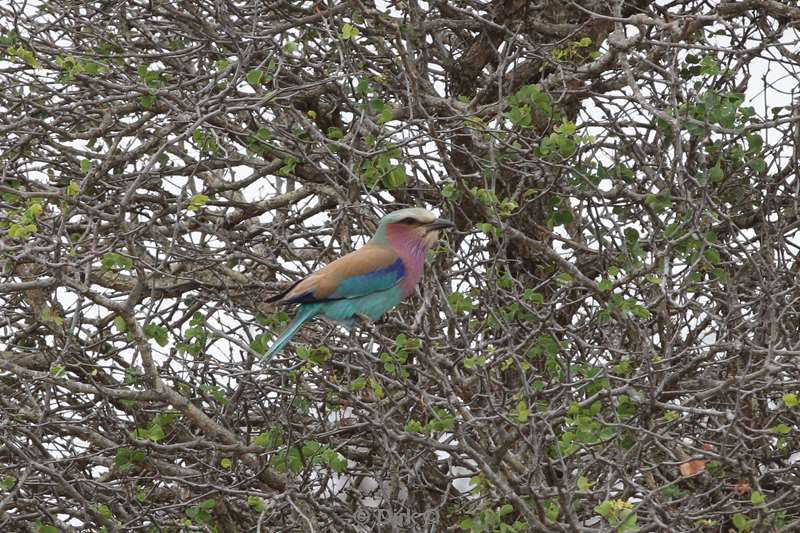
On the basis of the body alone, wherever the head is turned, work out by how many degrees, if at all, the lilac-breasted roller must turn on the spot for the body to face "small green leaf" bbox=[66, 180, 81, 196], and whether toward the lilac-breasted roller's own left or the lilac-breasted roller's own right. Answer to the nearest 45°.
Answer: approximately 180°

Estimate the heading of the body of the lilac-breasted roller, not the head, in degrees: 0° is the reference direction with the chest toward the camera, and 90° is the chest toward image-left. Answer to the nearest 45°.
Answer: approximately 270°
